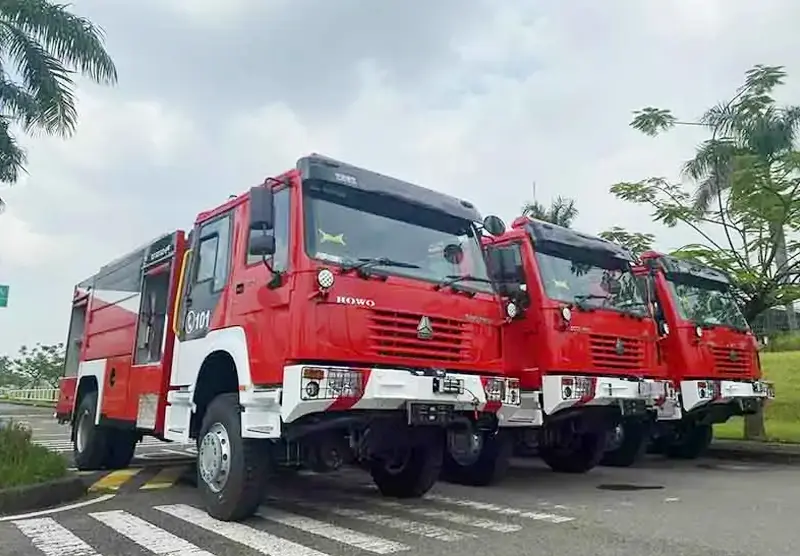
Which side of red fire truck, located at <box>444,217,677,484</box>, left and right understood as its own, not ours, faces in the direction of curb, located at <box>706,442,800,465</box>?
left

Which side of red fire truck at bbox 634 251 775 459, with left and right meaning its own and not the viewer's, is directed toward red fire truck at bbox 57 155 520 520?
right

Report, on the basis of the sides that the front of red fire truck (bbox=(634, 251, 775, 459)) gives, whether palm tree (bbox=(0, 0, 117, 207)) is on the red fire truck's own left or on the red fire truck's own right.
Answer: on the red fire truck's own right

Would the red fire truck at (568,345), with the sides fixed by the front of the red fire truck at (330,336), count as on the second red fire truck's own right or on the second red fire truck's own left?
on the second red fire truck's own left

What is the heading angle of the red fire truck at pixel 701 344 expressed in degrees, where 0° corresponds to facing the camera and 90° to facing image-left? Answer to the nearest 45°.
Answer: approximately 315°

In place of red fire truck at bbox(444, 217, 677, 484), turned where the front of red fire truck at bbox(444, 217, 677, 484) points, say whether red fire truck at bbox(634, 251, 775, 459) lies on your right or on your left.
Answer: on your left

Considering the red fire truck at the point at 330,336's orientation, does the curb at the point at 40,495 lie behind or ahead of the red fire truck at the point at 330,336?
behind

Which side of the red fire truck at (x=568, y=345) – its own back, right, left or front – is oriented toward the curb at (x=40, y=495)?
right

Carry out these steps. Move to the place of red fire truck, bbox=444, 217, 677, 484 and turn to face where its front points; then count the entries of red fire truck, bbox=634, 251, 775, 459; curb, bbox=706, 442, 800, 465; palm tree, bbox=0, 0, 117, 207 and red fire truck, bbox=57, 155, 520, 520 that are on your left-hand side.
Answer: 2
